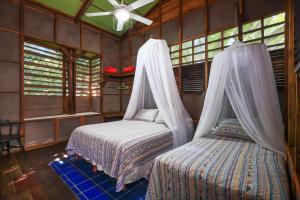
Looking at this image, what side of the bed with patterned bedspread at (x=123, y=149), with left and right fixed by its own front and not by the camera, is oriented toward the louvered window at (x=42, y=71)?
right

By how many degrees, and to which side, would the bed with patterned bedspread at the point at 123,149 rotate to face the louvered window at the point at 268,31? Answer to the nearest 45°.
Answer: approximately 135° to its left

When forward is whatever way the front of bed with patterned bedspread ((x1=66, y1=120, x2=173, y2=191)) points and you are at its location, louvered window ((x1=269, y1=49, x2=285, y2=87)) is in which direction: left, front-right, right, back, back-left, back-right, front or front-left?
back-left

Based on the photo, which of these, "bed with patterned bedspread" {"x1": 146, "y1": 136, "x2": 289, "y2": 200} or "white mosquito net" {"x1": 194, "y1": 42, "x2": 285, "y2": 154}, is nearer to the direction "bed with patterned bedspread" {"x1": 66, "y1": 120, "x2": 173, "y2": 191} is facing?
the bed with patterned bedspread

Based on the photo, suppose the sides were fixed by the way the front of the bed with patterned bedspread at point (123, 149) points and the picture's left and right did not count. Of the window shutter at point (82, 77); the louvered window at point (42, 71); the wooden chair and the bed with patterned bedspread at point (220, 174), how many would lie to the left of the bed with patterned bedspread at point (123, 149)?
1

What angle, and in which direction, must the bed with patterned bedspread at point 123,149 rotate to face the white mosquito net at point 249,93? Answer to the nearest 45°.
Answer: approximately 135° to its left

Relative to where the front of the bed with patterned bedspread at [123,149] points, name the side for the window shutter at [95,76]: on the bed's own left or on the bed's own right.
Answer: on the bed's own right

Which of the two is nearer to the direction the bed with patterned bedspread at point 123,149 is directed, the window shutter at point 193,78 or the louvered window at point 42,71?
the louvered window

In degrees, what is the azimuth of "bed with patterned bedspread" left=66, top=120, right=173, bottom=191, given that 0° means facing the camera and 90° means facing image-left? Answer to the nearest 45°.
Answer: approximately 45°

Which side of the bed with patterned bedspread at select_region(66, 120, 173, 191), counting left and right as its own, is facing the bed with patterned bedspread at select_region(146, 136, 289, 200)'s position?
left

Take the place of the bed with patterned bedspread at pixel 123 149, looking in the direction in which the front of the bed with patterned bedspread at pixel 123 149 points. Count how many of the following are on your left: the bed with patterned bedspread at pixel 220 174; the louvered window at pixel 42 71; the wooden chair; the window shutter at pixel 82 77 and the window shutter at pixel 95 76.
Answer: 1
